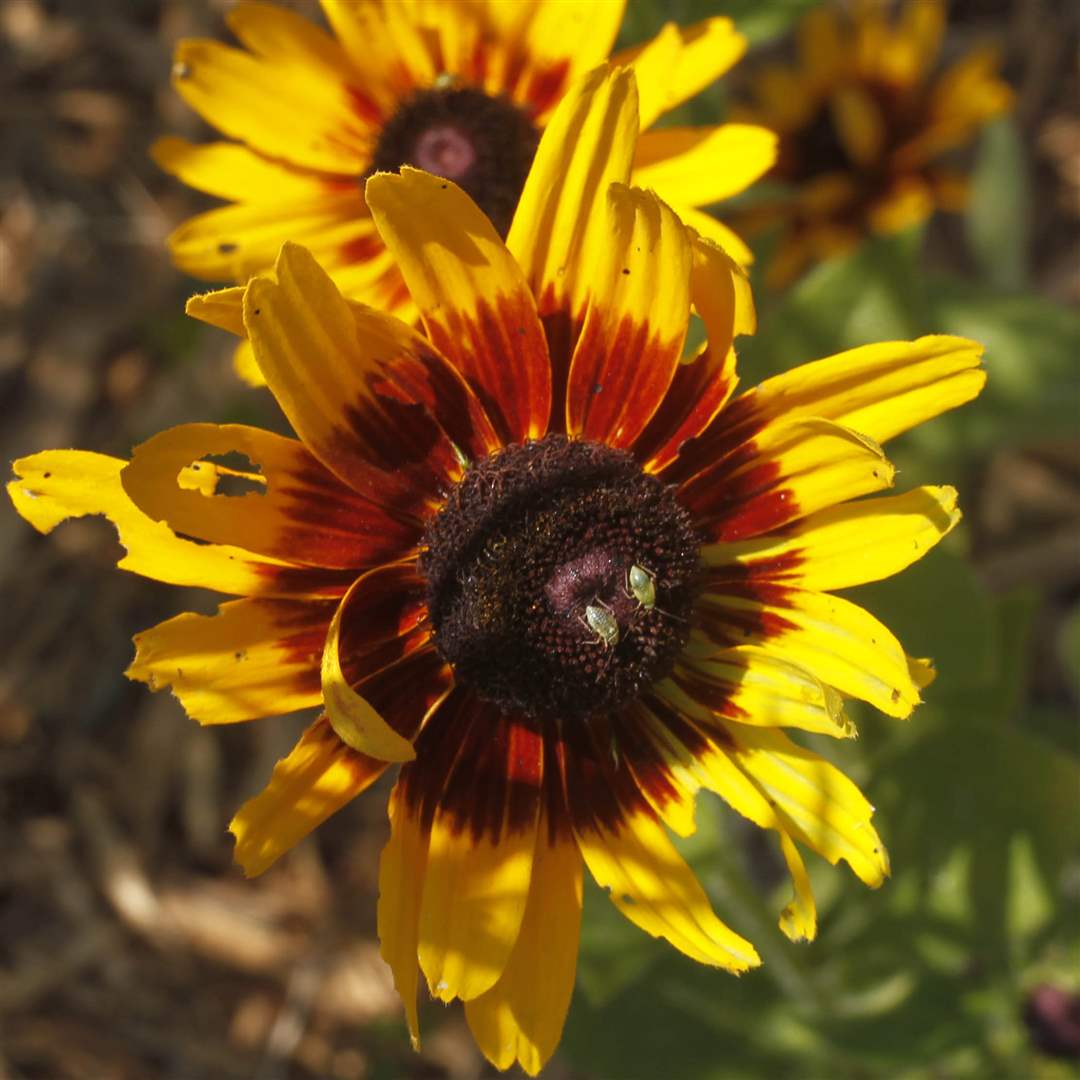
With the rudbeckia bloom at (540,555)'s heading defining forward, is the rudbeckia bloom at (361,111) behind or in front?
behind

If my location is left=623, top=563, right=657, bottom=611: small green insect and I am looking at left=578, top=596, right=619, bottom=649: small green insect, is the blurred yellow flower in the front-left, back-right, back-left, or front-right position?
back-right

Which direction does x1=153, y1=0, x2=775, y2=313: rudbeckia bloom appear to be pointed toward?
toward the camera

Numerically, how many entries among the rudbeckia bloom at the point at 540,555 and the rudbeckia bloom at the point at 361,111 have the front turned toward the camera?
2

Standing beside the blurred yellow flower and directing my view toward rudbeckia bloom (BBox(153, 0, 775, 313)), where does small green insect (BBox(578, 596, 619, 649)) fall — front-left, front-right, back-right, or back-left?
front-left

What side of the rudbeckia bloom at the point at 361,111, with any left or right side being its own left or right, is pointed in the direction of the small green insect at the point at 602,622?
front

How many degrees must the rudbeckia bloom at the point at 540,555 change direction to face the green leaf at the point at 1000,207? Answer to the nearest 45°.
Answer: approximately 135° to its left

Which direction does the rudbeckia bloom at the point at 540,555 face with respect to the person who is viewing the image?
facing the viewer

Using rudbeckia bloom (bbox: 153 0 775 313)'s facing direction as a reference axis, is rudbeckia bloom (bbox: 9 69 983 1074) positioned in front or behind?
in front

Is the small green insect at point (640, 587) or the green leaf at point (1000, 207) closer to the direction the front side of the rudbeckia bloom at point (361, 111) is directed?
the small green insect

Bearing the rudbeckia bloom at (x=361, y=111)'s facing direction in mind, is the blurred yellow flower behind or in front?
behind
